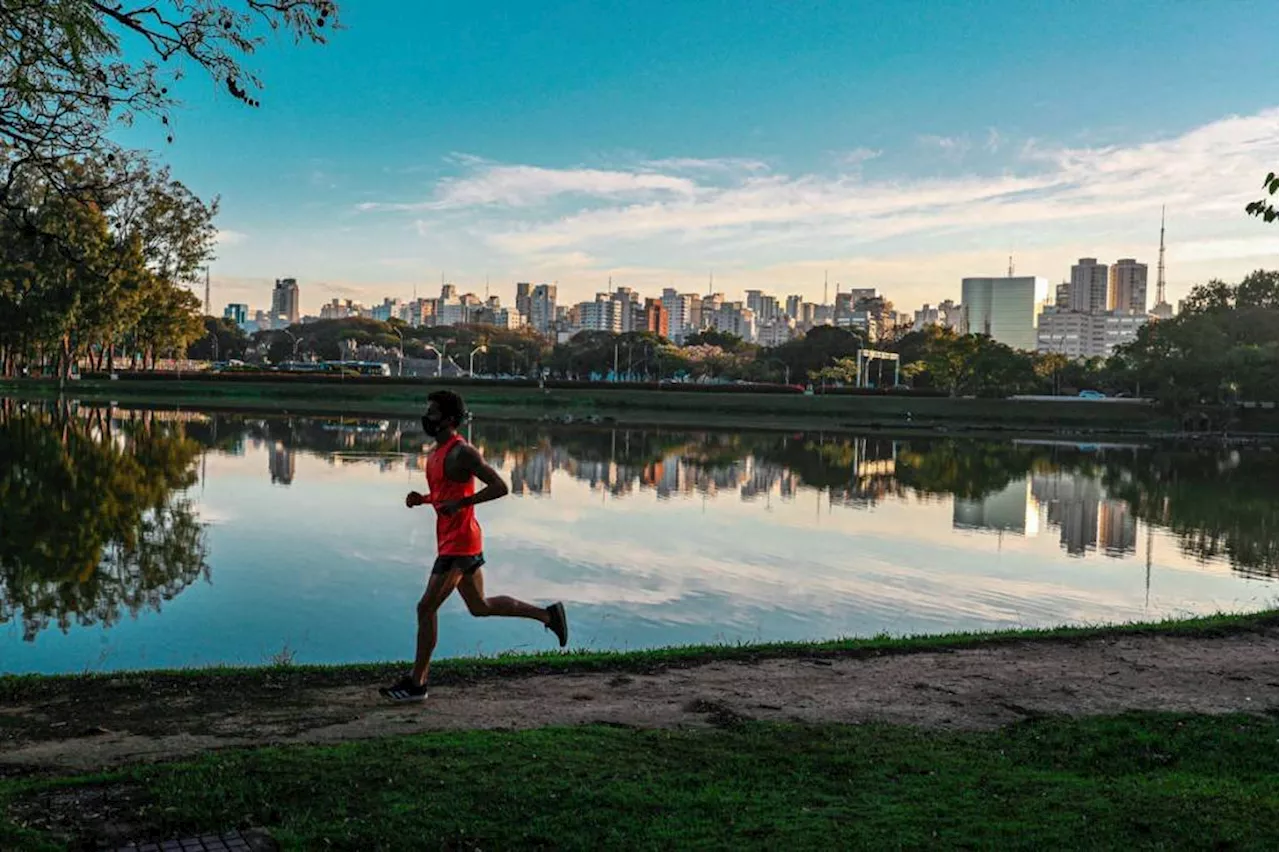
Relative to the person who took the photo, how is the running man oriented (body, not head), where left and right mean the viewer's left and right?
facing to the left of the viewer

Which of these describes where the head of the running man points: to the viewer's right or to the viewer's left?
to the viewer's left
